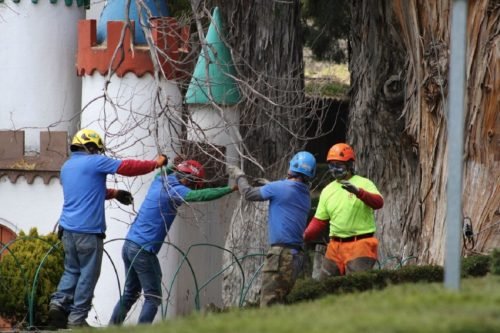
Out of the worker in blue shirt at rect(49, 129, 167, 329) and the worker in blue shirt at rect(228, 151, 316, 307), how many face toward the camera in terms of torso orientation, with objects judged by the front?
0

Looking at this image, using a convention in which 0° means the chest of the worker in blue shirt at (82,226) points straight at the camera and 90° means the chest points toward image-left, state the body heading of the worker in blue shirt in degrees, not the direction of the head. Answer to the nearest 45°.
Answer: approximately 225°

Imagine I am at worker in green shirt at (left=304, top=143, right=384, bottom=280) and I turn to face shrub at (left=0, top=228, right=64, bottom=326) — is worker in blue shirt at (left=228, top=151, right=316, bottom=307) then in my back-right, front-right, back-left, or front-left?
front-left

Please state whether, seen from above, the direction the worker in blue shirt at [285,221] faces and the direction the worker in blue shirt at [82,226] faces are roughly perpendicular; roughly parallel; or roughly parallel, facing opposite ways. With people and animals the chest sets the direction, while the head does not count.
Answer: roughly perpendicular

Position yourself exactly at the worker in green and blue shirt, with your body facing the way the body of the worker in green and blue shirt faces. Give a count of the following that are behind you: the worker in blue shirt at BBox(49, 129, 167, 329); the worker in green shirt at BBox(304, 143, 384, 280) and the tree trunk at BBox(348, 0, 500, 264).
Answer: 1

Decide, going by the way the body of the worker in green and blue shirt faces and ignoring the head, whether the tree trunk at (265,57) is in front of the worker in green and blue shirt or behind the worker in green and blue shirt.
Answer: in front

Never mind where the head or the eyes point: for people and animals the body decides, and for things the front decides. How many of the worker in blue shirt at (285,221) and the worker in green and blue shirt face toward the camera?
0

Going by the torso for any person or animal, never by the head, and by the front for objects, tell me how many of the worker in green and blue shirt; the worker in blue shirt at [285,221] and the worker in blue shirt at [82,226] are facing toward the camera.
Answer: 0

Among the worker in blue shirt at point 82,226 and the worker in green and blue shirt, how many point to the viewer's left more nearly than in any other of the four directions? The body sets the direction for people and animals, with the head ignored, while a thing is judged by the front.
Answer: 0

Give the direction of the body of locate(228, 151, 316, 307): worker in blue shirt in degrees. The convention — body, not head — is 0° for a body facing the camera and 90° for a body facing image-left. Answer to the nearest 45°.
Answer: approximately 135°

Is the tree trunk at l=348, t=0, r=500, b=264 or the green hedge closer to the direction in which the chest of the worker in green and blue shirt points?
the tree trunk

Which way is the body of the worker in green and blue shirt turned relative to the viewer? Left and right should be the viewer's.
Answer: facing away from the viewer and to the right of the viewer
